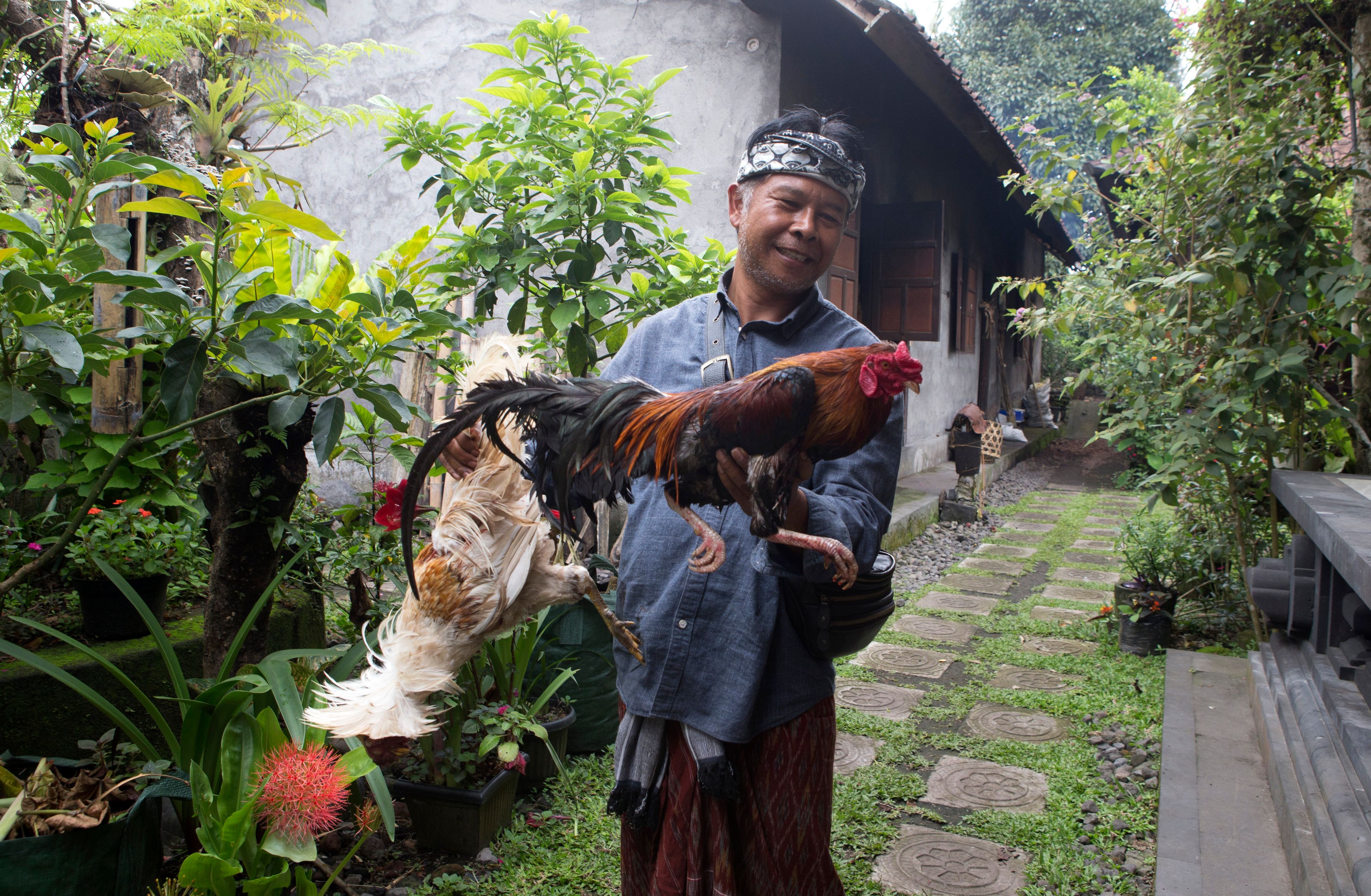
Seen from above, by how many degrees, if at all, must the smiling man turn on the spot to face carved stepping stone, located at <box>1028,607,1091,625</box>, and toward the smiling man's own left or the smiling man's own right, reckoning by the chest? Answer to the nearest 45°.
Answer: approximately 135° to the smiling man's own left

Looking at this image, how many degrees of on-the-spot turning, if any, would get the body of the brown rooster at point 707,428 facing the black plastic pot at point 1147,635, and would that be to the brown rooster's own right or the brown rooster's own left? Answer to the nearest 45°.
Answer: approximately 45° to the brown rooster's own left

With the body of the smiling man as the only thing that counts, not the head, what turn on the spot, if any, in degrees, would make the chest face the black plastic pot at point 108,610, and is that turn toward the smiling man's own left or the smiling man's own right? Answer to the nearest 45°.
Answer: approximately 135° to the smiling man's own right

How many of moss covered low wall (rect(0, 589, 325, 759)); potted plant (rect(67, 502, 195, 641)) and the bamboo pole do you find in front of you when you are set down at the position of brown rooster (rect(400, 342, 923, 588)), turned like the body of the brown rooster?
0

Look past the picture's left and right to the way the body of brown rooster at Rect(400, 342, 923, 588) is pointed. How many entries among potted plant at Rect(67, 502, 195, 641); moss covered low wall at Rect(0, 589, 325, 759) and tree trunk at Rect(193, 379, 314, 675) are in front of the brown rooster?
0

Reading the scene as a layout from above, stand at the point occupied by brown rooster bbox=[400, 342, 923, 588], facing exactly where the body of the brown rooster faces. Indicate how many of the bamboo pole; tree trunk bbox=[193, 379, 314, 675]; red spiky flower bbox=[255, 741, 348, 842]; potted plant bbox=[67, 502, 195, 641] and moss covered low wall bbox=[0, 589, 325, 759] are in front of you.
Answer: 0

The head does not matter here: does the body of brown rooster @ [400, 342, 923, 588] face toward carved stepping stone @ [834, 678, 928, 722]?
no

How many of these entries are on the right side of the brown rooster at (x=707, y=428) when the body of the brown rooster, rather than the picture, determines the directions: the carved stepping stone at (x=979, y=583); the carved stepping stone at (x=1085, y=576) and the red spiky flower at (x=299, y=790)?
0

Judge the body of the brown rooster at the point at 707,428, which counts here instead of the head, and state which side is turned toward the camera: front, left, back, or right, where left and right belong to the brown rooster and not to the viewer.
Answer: right

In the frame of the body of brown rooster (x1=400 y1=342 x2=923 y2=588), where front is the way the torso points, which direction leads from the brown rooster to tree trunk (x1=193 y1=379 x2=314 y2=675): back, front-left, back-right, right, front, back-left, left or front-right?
back-left

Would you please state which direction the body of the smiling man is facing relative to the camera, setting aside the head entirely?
toward the camera

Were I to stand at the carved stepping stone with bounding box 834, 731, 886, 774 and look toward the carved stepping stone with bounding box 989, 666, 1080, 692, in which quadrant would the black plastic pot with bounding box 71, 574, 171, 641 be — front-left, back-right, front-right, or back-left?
back-left

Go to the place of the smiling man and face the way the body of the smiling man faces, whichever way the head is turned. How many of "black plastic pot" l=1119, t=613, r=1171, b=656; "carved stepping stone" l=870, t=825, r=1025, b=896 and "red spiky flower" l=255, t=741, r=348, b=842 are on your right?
1

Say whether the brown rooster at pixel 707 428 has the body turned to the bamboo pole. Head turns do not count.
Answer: no
